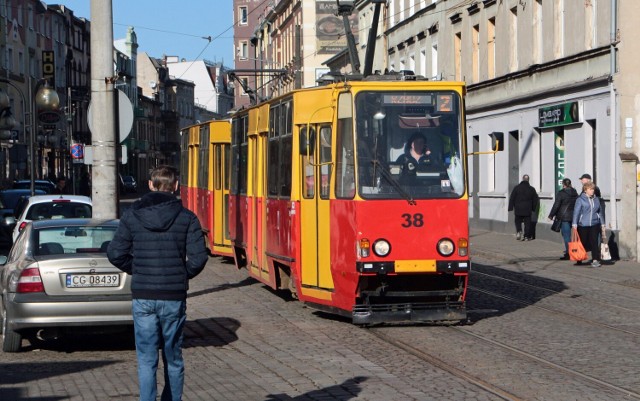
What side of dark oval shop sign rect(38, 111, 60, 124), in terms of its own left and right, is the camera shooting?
front

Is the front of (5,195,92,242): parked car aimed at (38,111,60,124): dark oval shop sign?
yes

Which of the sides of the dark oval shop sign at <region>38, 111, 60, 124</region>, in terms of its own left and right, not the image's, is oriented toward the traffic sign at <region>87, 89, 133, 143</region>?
front

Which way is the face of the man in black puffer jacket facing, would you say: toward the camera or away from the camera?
away from the camera

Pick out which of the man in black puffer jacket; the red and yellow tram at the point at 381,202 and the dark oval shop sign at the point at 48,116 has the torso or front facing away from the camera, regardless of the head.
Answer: the man in black puffer jacket

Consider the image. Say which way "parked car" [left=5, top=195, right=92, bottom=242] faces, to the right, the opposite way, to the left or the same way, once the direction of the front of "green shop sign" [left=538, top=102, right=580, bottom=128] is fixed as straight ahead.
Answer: to the right

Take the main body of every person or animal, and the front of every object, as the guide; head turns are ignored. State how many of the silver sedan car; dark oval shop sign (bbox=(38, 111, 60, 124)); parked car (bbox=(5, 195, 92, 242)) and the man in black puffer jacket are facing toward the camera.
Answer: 1

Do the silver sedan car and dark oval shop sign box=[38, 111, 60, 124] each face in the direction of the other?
yes

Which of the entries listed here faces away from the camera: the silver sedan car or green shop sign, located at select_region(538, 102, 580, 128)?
the silver sedan car

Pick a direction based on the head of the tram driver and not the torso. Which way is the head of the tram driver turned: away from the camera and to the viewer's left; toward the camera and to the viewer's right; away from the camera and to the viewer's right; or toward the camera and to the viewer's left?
toward the camera and to the viewer's right

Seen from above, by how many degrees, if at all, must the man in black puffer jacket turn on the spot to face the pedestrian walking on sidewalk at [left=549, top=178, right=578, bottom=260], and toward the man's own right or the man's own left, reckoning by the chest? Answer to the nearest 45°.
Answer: approximately 45° to the man's own right

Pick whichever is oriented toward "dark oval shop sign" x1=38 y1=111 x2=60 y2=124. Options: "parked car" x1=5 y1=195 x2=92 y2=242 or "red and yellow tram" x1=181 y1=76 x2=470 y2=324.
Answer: the parked car

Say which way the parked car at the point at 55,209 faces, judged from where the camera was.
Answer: facing away from the viewer
